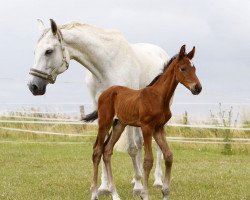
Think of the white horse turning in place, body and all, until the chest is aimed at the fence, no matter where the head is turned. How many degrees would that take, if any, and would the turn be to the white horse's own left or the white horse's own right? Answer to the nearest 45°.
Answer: approximately 135° to the white horse's own right

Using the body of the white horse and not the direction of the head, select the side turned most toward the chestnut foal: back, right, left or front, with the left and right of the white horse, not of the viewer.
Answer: left

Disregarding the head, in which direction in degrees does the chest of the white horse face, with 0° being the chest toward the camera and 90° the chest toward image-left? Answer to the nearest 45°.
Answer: approximately 45°
